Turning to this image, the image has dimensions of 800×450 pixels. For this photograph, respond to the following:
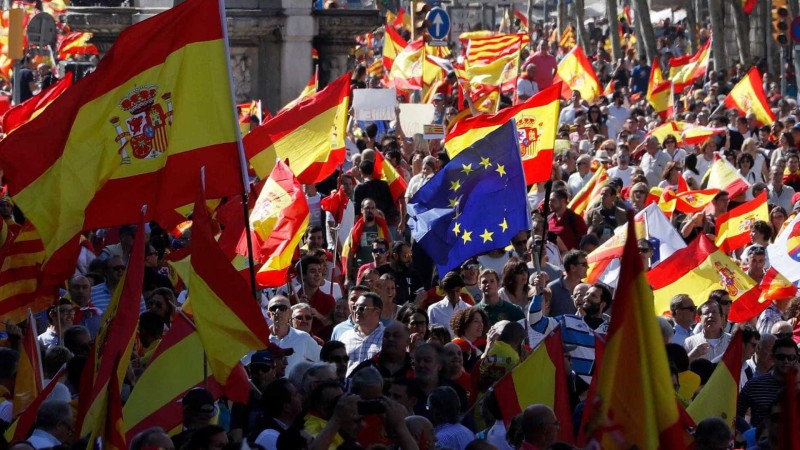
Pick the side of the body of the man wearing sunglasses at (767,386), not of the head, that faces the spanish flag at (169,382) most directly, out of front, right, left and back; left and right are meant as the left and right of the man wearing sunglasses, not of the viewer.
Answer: right

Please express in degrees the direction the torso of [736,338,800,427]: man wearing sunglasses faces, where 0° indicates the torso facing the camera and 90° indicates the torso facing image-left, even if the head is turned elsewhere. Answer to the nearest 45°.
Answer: approximately 315°

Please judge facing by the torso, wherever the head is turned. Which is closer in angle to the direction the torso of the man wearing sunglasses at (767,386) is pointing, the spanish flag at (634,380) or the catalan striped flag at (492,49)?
the spanish flag

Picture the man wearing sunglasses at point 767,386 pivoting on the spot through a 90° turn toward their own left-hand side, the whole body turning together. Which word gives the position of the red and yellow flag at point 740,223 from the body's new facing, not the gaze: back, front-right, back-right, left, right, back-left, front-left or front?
front-left

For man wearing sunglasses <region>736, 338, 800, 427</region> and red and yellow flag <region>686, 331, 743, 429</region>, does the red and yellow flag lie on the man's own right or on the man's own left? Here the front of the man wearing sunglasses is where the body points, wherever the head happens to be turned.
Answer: on the man's own right

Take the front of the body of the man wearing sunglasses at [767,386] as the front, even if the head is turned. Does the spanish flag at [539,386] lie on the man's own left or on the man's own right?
on the man's own right

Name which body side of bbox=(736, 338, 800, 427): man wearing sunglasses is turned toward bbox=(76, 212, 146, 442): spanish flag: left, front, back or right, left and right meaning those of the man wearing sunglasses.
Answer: right

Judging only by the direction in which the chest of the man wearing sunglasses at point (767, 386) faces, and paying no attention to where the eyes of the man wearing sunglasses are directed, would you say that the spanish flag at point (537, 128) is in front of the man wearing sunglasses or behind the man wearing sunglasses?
behind

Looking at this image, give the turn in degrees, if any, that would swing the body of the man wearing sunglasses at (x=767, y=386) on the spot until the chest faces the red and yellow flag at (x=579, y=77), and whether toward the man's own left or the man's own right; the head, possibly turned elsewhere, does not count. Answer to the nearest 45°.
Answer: approximately 135° to the man's own left

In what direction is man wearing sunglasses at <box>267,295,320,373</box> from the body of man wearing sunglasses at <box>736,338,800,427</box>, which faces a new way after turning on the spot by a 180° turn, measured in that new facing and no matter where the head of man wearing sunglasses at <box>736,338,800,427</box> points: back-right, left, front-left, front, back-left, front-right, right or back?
front-left

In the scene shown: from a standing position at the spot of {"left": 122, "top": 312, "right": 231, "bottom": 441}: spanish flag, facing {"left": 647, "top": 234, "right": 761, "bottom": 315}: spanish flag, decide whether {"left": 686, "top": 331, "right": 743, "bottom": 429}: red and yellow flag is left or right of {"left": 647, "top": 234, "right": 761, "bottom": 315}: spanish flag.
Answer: right
